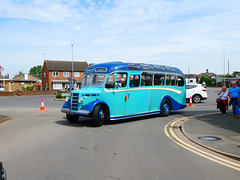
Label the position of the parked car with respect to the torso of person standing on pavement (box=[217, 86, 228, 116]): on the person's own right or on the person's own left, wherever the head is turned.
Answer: on the person's own right

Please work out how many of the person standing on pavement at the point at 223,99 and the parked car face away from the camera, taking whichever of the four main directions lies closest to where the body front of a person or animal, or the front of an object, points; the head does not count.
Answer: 0

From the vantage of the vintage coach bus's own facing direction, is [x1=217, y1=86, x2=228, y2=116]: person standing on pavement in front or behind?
behind

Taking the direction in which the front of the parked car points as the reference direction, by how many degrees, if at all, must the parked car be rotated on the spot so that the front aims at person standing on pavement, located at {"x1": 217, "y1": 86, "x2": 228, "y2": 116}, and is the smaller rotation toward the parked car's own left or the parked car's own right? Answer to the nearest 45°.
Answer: approximately 90° to the parked car's own left

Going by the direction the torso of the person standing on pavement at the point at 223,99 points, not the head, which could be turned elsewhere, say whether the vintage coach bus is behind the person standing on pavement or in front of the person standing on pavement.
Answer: in front

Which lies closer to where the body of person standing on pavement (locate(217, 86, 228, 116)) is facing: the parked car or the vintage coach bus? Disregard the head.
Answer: the vintage coach bus

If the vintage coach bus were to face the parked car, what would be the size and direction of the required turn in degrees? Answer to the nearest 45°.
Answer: approximately 180°
